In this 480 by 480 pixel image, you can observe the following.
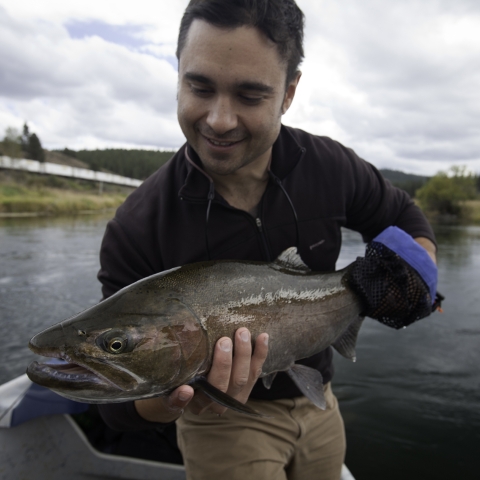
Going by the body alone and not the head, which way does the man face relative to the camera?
toward the camera
